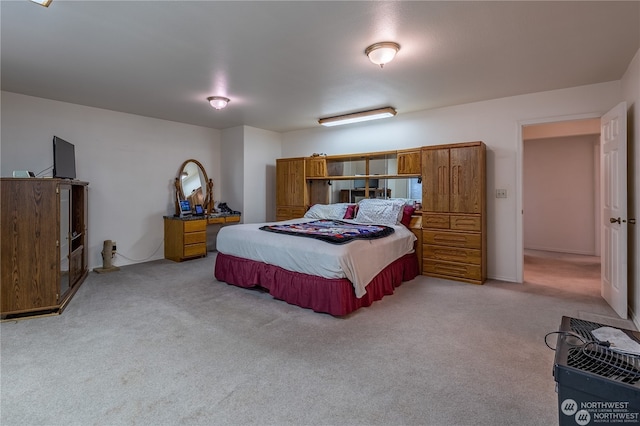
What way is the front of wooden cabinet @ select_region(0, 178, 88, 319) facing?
to the viewer's right

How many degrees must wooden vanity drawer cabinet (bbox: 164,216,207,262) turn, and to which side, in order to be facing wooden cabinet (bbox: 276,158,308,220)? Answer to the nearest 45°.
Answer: approximately 45° to its left

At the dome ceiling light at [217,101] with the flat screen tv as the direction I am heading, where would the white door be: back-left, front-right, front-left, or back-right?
back-left

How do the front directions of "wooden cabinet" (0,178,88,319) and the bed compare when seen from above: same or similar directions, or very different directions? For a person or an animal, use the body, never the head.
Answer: very different directions

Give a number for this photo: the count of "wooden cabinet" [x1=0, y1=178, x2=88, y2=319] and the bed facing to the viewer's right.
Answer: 1

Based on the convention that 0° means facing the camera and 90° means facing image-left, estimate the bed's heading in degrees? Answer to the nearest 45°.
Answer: approximately 45°
